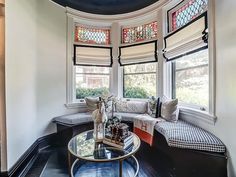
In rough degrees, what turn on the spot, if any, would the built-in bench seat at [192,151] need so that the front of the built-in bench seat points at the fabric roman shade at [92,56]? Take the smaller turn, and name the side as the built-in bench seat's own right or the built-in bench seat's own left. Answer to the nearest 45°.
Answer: approximately 90° to the built-in bench seat's own right

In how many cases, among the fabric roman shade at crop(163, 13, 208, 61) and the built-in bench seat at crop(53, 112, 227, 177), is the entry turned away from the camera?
0

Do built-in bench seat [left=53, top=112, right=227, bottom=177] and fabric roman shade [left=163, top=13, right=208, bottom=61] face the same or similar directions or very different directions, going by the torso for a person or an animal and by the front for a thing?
same or similar directions

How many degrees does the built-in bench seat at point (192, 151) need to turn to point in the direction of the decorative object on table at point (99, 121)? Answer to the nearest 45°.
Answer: approximately 45° to its right

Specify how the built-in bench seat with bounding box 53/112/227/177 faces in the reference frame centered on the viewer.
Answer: facing the viewer and to the left of the viewer
